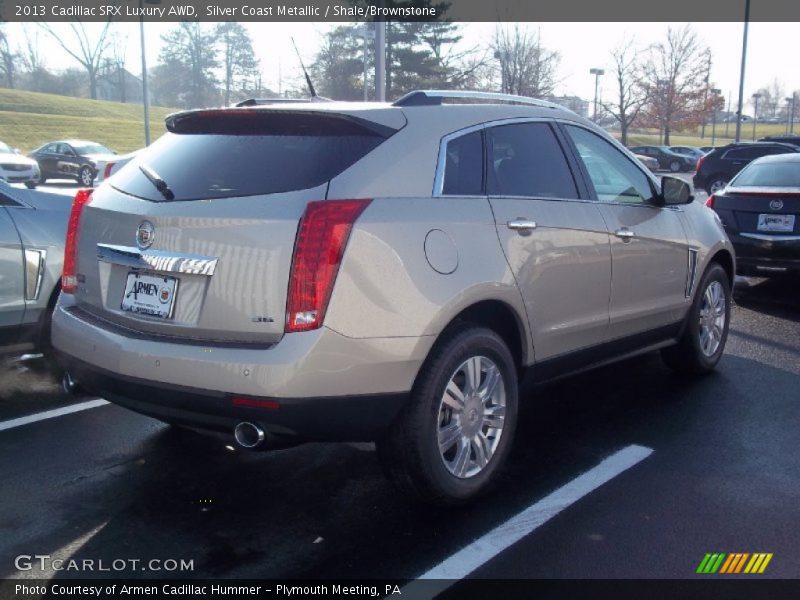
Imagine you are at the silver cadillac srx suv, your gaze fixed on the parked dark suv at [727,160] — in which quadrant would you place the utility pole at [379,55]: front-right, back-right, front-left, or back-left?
front-left

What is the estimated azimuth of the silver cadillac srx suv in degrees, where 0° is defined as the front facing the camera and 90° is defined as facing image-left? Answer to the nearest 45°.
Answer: approximately 225°

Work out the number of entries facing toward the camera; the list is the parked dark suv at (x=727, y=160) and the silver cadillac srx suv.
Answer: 0

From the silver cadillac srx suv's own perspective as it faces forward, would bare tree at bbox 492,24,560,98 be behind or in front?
in front

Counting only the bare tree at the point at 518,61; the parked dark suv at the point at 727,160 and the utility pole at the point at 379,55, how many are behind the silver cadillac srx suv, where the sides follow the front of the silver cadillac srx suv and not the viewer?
0

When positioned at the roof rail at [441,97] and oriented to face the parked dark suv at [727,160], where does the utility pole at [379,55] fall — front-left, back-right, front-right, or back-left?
front-left
